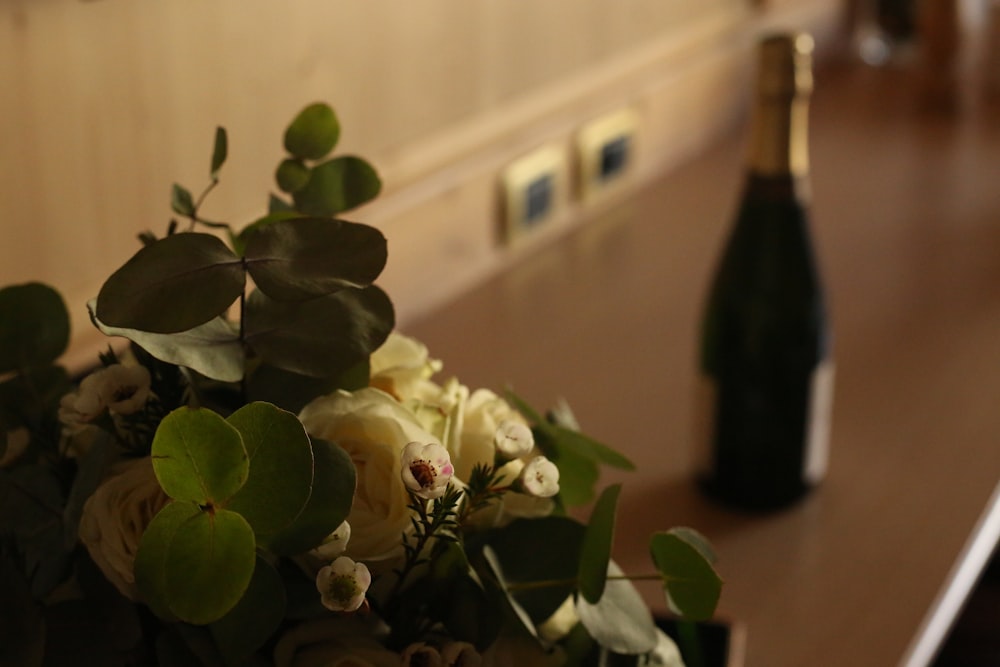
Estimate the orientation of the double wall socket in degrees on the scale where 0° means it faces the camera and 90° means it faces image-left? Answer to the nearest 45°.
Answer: approximately 315°

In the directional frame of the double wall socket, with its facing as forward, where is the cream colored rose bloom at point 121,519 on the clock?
The cream colored rose bloom is roughly at 2 o'clock from the double wall socket.

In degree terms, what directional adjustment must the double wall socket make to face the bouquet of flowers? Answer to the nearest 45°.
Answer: approximately 45° to its right
